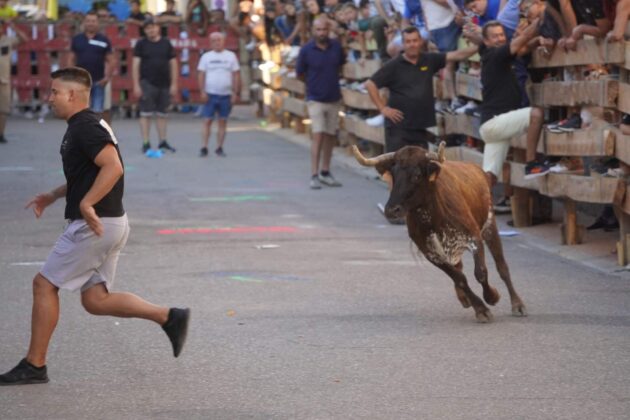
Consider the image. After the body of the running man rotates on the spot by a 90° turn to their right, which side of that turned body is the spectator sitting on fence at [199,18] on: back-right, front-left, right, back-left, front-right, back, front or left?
front

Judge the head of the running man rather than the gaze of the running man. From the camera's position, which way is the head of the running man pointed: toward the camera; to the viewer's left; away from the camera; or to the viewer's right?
to the viewer's left

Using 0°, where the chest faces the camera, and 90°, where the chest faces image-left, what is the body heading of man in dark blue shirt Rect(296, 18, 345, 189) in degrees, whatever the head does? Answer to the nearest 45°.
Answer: approximately 0°

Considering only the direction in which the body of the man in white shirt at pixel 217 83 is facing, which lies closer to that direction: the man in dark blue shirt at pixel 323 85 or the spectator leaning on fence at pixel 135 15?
the man in dark blue shirt

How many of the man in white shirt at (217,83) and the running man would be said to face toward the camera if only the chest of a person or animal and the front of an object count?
1

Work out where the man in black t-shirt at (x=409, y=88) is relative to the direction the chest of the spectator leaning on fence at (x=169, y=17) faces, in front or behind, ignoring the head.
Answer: in front

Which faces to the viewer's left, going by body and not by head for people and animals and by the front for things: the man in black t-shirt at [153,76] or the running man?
the running man

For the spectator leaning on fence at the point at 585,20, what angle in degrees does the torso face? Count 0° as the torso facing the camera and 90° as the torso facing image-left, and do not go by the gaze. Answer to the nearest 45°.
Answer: approximately 45°

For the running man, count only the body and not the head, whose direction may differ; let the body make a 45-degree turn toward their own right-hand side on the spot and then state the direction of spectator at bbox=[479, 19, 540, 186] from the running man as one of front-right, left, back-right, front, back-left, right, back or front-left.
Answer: right

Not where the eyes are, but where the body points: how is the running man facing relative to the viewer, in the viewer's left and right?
facing to the left of the viewer

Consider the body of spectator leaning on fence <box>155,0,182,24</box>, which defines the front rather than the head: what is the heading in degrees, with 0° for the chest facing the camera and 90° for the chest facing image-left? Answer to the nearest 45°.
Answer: approximately 0°

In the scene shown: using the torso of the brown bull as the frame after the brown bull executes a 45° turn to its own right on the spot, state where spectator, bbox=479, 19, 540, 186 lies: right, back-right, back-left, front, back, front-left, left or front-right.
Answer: right
